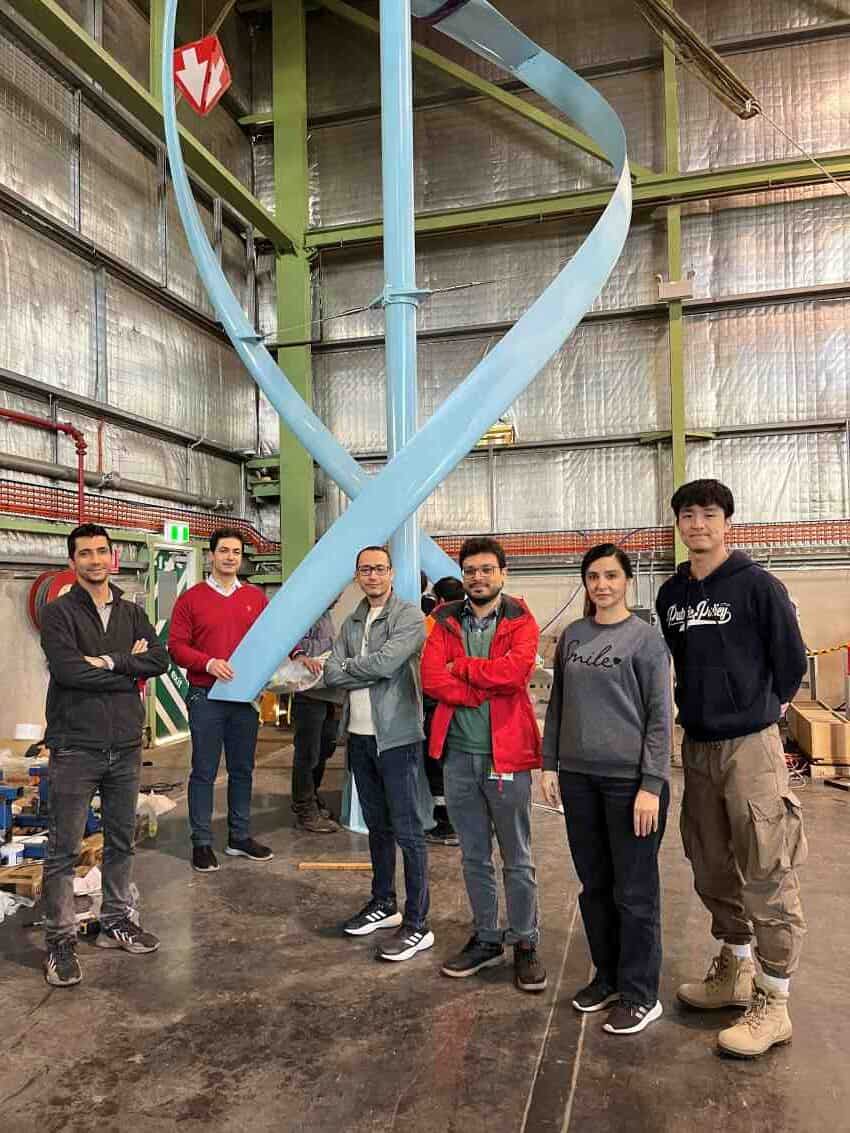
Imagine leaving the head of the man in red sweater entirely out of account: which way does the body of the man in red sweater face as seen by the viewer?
toward the camera

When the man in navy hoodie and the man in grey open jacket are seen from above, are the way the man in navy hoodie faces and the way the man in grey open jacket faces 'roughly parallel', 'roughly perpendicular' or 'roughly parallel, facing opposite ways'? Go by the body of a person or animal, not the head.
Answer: roughly parallel

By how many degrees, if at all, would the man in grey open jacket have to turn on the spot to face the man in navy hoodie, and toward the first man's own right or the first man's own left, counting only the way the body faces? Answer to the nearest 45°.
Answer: approximately 90° to the first man's own left

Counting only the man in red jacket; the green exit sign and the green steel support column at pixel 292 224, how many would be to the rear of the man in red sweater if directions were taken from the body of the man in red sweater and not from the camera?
2

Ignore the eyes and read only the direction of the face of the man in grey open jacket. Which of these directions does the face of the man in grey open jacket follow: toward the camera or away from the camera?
toward the camera

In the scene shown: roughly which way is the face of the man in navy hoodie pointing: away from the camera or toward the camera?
toward the camera

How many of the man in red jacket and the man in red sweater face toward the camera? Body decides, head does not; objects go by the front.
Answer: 2

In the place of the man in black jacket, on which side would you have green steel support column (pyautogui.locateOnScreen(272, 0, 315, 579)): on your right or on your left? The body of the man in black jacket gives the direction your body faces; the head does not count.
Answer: on your left

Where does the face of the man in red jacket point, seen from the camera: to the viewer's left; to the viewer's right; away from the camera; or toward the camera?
toward the camera

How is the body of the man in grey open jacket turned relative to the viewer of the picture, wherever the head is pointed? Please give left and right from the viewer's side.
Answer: facing the viewer and to the left of the viewer

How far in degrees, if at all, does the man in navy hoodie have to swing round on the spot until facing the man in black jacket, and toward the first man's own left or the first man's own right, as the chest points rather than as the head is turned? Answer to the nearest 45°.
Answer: approximately 45° to the first man's own right

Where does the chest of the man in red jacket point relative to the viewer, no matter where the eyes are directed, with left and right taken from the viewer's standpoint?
facing the viewer

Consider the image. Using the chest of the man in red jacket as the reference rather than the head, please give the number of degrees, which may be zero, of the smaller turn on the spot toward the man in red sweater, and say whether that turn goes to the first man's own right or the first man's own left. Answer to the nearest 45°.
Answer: approximately 135° to the first man's own right
